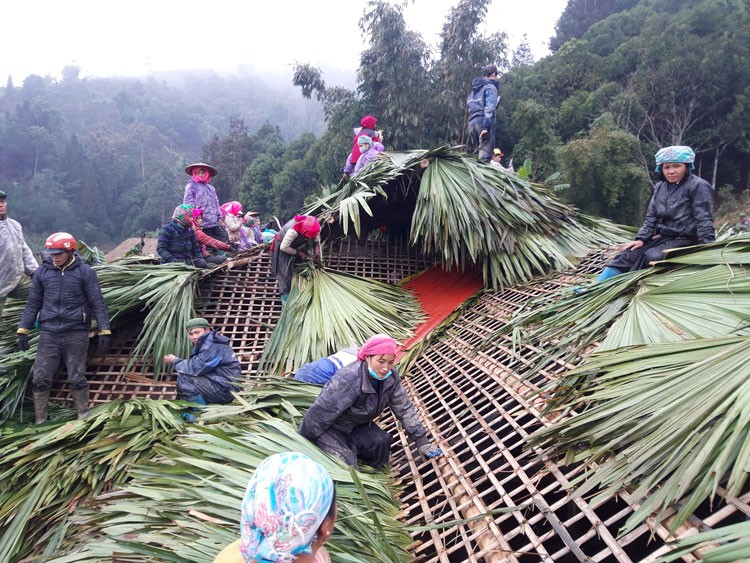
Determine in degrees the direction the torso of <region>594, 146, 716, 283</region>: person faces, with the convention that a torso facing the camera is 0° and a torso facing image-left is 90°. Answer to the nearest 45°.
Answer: approximately 45°

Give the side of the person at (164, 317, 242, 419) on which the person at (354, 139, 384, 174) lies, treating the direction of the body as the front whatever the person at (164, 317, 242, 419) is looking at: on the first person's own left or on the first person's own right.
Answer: on the first person's own right

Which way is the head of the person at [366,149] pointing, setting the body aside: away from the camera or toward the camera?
toward the camera

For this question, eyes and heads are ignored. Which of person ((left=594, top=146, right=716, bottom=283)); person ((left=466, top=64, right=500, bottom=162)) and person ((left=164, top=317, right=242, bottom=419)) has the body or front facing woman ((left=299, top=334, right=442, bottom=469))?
person ((left=594, top=146, right=716, bottom=283))

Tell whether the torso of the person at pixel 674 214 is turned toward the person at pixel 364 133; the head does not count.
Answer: no

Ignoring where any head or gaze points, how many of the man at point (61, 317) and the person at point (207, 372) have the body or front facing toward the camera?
1

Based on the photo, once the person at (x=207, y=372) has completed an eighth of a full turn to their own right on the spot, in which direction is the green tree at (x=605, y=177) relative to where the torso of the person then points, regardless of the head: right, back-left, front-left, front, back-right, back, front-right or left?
right

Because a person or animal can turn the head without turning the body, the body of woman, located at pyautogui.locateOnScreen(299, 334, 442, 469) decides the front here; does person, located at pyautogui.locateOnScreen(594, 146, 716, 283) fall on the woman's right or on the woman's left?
on the woman's left

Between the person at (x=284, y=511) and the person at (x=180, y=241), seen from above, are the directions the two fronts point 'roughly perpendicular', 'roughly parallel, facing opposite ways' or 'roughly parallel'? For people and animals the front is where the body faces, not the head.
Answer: roughly perpendicular

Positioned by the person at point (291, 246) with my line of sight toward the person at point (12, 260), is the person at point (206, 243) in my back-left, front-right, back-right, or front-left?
front-right

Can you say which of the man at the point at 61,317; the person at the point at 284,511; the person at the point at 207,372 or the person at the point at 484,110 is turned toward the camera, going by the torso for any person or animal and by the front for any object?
the man

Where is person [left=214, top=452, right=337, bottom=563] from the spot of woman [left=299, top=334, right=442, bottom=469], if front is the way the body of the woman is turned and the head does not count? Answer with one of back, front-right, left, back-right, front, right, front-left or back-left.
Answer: front-right

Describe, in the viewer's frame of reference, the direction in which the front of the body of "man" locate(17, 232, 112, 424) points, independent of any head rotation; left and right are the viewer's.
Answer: facing the viewer

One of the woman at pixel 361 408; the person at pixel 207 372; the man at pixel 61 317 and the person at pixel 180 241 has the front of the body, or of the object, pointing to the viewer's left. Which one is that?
the person at pixel 207 372

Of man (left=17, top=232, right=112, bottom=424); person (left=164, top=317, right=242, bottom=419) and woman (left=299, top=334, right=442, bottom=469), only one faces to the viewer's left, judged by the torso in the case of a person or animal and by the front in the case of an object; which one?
the person

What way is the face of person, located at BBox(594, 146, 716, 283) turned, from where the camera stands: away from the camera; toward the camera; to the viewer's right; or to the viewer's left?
toward the camera
